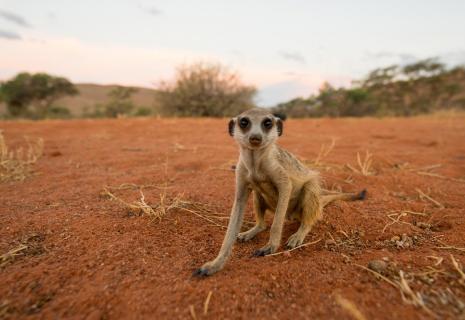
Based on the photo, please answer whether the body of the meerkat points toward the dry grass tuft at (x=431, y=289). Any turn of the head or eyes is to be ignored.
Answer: no

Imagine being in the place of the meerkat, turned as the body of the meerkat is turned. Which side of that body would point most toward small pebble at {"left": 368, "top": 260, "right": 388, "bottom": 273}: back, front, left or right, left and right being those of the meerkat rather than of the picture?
left

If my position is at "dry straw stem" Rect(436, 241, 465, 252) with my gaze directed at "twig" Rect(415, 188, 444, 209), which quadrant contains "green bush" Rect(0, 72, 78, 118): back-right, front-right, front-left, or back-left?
front-left

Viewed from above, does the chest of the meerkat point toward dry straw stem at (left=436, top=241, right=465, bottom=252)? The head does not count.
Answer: no

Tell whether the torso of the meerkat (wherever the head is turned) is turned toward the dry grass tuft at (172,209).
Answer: no

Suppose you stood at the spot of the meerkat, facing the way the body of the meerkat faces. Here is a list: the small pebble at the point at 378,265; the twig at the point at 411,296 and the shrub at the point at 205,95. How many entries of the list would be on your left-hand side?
2

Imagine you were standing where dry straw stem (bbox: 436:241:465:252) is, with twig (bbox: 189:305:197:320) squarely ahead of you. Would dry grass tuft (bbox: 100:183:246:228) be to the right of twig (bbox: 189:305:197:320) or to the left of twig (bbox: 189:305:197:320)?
right

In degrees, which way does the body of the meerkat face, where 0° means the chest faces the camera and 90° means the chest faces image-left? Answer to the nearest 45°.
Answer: approximately 45°

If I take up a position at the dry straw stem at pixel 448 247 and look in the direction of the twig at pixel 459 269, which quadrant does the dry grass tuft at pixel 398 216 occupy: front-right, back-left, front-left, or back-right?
back-right

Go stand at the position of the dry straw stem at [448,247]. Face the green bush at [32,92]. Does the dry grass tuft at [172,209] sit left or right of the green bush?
left

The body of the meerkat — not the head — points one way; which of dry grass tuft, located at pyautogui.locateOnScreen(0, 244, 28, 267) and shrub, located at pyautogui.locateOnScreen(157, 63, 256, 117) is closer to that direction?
the dry grass tuft

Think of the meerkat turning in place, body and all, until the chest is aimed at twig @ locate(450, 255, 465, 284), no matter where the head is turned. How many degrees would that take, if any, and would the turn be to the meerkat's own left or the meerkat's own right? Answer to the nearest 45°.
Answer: approximately 90° to the meerkat's own left
